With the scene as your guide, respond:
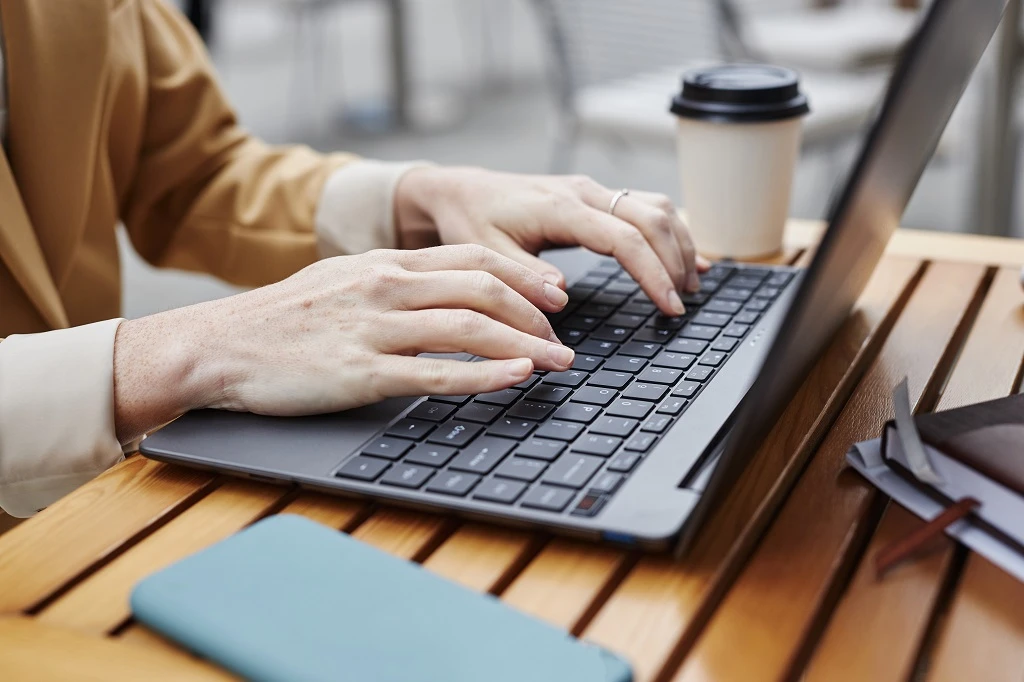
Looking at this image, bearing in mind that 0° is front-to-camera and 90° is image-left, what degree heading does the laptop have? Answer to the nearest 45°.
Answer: approximately 90°

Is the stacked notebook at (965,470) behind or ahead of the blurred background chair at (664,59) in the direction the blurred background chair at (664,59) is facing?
ahead

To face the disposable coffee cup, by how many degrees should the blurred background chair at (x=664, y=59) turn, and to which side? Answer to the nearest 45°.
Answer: approximately 45° to its right

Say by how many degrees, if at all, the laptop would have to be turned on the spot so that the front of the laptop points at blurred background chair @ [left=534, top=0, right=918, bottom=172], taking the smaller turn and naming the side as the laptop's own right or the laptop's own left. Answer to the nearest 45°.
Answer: approximately 90° to the laptop's own right

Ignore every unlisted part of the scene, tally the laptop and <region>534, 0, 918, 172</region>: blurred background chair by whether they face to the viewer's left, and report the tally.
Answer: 1

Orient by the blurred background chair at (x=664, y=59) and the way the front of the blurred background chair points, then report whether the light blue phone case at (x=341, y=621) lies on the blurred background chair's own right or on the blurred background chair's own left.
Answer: on the blurred background chair's own right

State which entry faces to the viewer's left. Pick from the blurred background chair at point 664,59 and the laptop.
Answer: the laptop

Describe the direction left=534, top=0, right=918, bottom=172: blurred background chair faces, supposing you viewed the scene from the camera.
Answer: facing the viewer and to the right of the viewer
